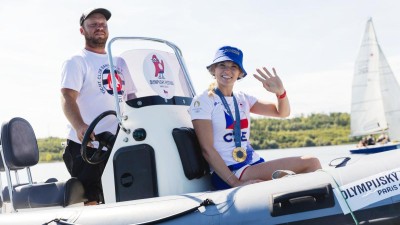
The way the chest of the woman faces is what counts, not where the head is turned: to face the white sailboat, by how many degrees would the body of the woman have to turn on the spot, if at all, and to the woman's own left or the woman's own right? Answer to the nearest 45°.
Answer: approximately 135° to the woman's own left

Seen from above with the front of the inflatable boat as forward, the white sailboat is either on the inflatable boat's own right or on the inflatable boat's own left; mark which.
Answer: on the inflatable boat's own left
